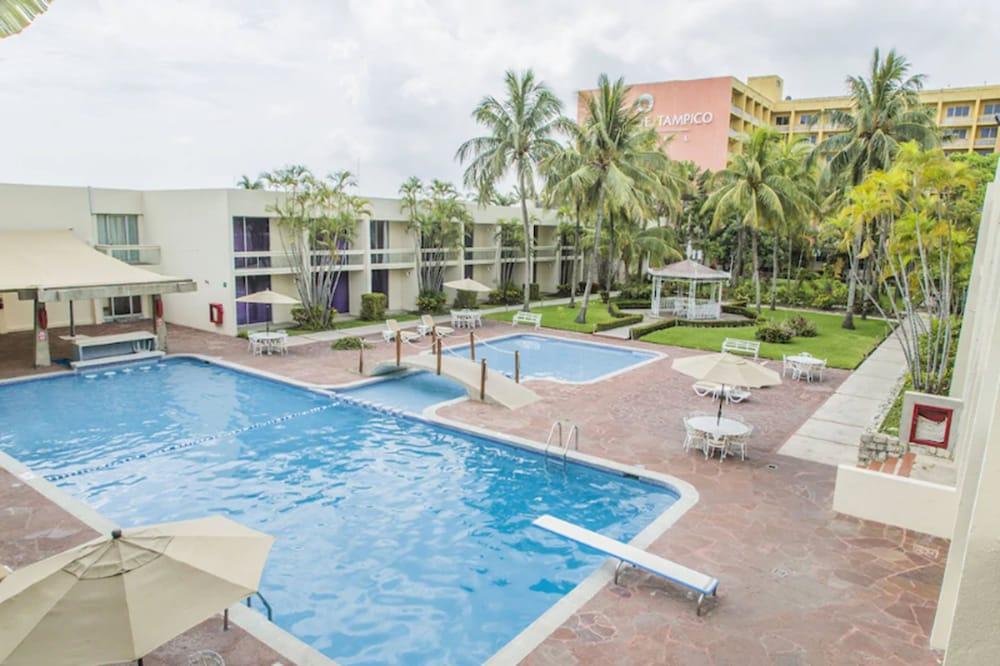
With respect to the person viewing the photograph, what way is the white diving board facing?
facing away from the viewer and to the left of the viewer

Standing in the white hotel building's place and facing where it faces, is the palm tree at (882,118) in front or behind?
in front

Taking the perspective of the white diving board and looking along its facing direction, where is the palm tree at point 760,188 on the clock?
The palm tree is roughly at 2 o'clock from the white diving board.

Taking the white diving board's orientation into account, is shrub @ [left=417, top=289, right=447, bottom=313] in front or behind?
in front

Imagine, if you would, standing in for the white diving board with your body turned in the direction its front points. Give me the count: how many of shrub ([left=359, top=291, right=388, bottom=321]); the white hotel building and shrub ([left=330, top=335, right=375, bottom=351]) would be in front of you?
3

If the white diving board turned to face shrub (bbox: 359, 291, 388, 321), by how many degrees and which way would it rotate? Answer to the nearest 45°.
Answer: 0° — it already faces it

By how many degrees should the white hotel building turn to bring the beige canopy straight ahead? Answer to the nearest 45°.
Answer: approximately 90° to its right

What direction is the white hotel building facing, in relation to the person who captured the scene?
facing the viewer and to the right of the viewer

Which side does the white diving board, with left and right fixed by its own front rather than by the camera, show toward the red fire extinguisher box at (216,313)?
front

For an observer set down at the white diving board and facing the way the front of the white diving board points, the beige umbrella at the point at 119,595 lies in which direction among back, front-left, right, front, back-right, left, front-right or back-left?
left

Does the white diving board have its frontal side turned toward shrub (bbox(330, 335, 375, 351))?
yes
